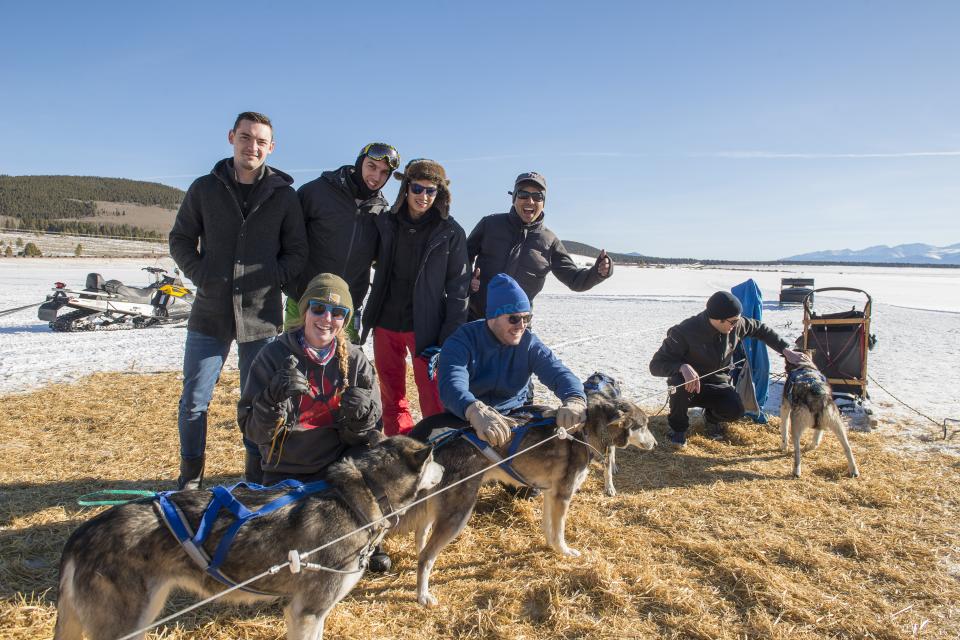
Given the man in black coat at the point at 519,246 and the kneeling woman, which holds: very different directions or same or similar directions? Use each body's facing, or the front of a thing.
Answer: same or similar directions

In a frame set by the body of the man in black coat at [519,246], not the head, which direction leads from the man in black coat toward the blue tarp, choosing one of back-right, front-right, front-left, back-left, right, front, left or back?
back-left

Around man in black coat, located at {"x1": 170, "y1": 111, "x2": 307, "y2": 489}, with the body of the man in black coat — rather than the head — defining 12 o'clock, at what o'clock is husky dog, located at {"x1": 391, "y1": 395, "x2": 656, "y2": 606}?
The husky dog is roughly at 10 o'clock from the man in black coat.

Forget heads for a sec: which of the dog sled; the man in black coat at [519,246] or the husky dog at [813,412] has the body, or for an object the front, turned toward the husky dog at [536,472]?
the man in black coat

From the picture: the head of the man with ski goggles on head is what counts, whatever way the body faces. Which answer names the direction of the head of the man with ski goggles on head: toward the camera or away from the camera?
toward the camera

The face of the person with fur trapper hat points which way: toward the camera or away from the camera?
toward the camera

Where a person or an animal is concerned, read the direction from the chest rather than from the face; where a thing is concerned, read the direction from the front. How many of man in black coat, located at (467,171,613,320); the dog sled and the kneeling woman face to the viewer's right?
0

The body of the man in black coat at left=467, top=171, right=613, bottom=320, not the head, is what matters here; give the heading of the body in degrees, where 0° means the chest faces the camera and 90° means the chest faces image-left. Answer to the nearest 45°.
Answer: approximately 0°

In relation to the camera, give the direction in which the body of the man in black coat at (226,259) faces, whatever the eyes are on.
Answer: toward the camera

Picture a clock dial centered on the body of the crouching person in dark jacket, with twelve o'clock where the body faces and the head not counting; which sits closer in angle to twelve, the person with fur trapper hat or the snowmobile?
the person with fur trapper hat

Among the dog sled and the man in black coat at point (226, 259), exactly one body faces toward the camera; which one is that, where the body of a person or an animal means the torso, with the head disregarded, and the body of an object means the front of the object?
the man in black coat

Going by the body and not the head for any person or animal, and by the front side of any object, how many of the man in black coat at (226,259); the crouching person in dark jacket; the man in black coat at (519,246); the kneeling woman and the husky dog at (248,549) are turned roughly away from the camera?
0

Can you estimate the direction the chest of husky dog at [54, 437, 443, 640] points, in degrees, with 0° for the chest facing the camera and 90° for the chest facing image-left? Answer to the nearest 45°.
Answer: approximately 270°
